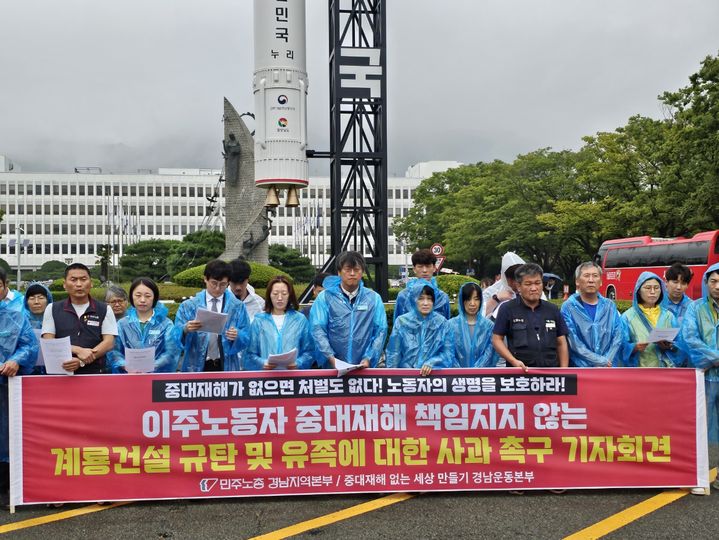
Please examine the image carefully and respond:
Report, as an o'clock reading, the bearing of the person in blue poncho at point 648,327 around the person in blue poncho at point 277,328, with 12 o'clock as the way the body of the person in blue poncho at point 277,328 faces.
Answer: the person in blue poncho at point 648,327 is roughly at 9 o'clock from the person in blue poncho at point 277,328.

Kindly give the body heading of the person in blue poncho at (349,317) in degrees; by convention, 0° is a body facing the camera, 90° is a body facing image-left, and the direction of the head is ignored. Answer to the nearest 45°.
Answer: approximately 0°

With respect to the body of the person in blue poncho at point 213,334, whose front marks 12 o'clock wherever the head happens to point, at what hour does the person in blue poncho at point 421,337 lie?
the person in blue poncho at point 421,337 is roughly at 10 o'clock from the person in blue poncho at point 213,334.

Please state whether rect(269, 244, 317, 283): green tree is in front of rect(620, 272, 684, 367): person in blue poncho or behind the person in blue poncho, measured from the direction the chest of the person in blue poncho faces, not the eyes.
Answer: behind

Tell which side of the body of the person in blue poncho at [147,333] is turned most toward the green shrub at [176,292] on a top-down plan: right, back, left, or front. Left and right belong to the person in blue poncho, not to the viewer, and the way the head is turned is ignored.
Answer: back

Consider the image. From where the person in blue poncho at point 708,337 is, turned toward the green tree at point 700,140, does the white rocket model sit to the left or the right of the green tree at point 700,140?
left

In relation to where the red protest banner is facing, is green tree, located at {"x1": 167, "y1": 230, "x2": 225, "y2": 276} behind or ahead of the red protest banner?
behind

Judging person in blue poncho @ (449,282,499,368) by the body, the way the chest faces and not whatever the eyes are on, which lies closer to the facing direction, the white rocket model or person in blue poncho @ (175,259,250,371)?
the person in blue poncho

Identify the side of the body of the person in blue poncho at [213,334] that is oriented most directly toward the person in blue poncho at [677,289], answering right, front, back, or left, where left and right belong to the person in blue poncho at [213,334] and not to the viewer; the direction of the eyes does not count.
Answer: left
